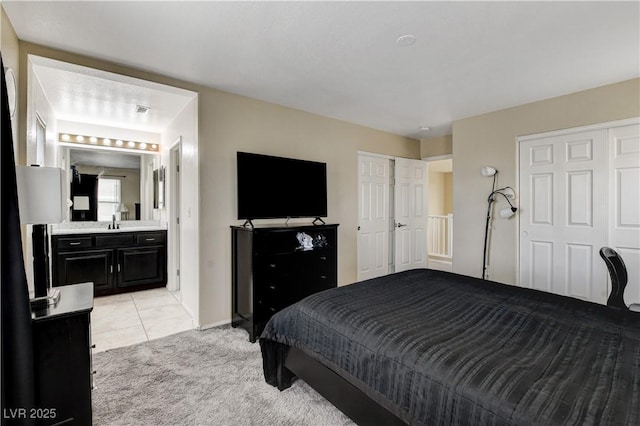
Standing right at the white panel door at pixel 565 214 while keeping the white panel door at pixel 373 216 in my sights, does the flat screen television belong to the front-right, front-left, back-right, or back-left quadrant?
front-left

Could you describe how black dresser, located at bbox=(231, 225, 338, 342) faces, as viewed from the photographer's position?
facing the viewer and to the right of the viewer

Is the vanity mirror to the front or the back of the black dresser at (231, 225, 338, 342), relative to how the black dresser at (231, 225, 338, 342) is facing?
to the back

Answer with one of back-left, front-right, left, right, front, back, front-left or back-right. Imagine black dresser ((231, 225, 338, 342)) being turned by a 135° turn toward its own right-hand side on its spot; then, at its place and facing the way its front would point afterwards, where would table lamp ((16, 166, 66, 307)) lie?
front-left

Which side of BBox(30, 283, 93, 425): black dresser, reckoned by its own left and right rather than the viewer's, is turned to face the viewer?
right

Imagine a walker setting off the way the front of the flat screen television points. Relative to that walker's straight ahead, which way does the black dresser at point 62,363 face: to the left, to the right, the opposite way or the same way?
to the left

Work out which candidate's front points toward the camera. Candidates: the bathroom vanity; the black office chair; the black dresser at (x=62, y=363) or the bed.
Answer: the bathroom vanity

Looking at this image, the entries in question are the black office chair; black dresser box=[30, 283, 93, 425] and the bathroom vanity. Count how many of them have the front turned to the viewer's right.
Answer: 2

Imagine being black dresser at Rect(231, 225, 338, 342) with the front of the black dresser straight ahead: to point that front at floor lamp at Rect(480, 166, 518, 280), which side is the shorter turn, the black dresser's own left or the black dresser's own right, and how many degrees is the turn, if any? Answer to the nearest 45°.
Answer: approximately 45° to the black dresser's own left

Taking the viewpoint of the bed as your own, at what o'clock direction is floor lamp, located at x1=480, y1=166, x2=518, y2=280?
The floor lamp is roughly at 2 o'clock from the bed.

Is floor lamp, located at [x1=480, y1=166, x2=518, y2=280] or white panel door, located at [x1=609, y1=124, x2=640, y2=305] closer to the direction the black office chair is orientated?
the white panel door

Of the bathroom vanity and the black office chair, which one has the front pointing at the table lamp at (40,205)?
the bathroom vanity

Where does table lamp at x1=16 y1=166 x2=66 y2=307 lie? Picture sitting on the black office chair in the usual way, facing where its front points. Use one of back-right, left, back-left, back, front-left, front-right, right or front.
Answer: back-right

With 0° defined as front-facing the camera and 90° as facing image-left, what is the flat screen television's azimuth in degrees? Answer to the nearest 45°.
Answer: approximately 315°

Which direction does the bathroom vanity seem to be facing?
toward the camera
